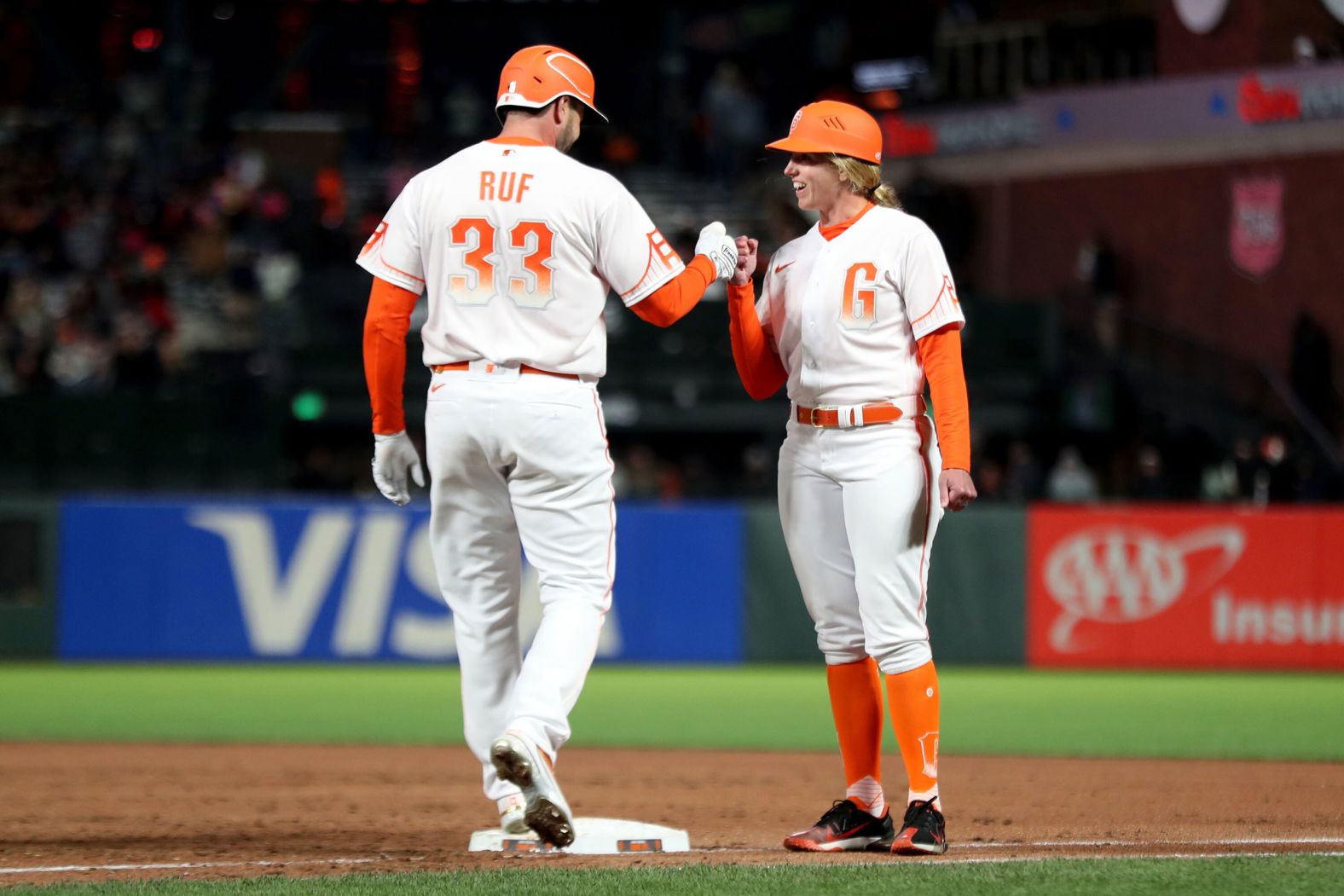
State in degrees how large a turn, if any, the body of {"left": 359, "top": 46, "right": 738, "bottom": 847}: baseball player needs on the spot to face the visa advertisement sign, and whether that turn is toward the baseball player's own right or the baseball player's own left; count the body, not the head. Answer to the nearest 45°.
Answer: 0° — they already face it

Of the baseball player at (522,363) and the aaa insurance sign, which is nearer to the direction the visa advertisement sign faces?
the baseball player

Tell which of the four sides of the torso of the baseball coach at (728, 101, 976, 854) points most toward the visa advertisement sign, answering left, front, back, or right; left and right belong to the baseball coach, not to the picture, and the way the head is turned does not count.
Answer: right

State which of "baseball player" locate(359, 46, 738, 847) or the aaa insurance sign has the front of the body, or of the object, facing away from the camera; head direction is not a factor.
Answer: the baseball player

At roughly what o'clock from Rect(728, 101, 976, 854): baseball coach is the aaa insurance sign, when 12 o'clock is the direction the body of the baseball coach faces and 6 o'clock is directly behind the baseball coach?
The aaa insurance sign is roughly at 5 o'clock from the baseball coach.

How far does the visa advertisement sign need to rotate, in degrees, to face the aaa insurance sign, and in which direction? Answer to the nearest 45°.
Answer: approximately 90° to its left

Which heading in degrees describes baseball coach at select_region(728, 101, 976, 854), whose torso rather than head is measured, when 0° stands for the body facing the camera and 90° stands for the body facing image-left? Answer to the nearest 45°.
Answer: approximately 45°

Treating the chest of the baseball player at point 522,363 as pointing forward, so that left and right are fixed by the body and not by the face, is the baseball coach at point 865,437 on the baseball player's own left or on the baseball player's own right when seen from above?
on the baseball player's own right

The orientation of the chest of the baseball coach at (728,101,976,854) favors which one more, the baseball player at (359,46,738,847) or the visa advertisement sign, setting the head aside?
the baseball player

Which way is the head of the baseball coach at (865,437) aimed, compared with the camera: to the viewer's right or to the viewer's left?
to the viewer's left

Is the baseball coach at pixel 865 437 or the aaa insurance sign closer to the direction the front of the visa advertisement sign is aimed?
the baseball coach

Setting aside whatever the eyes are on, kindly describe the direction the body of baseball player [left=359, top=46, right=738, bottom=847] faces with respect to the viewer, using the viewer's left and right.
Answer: facing away from the viewer

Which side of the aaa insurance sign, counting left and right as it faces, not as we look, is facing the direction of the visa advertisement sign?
right
